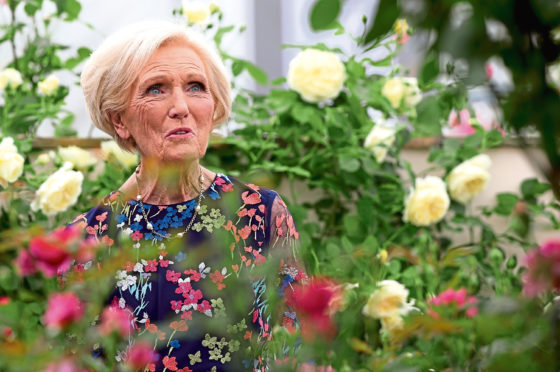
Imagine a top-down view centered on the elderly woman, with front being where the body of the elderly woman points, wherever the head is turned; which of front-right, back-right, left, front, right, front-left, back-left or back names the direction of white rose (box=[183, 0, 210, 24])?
back

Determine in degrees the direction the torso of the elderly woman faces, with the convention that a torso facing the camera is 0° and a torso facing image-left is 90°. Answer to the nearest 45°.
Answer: approximately 0°

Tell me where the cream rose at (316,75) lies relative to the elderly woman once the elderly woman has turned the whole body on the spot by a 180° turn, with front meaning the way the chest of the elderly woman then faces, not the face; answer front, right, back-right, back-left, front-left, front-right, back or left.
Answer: front-right

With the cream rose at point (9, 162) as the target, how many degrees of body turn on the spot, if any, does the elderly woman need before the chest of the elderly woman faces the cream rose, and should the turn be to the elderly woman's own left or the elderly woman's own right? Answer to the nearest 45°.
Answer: approximately 135° to the elderly woman's own right

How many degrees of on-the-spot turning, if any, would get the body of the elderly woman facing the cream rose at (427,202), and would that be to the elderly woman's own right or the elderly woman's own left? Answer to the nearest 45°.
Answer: approximately 135° to the elderly woman's own left

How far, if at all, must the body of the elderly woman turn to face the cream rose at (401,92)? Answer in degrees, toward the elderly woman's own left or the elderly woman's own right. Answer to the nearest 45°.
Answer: approximately 135° to the elderly woman's own left

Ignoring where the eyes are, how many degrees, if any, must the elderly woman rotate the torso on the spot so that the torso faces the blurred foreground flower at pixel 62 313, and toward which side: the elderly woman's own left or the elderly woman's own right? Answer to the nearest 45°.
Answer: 0° — they already face it

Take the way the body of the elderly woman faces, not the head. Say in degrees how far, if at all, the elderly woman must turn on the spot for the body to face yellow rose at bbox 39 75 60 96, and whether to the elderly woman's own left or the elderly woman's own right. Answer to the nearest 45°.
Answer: approximately 135° to the elderly woman's own right

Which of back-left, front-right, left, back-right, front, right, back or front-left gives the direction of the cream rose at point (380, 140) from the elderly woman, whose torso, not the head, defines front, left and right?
back-left

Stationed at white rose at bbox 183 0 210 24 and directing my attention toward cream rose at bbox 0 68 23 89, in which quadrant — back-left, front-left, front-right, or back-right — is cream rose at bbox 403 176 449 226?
back-left
